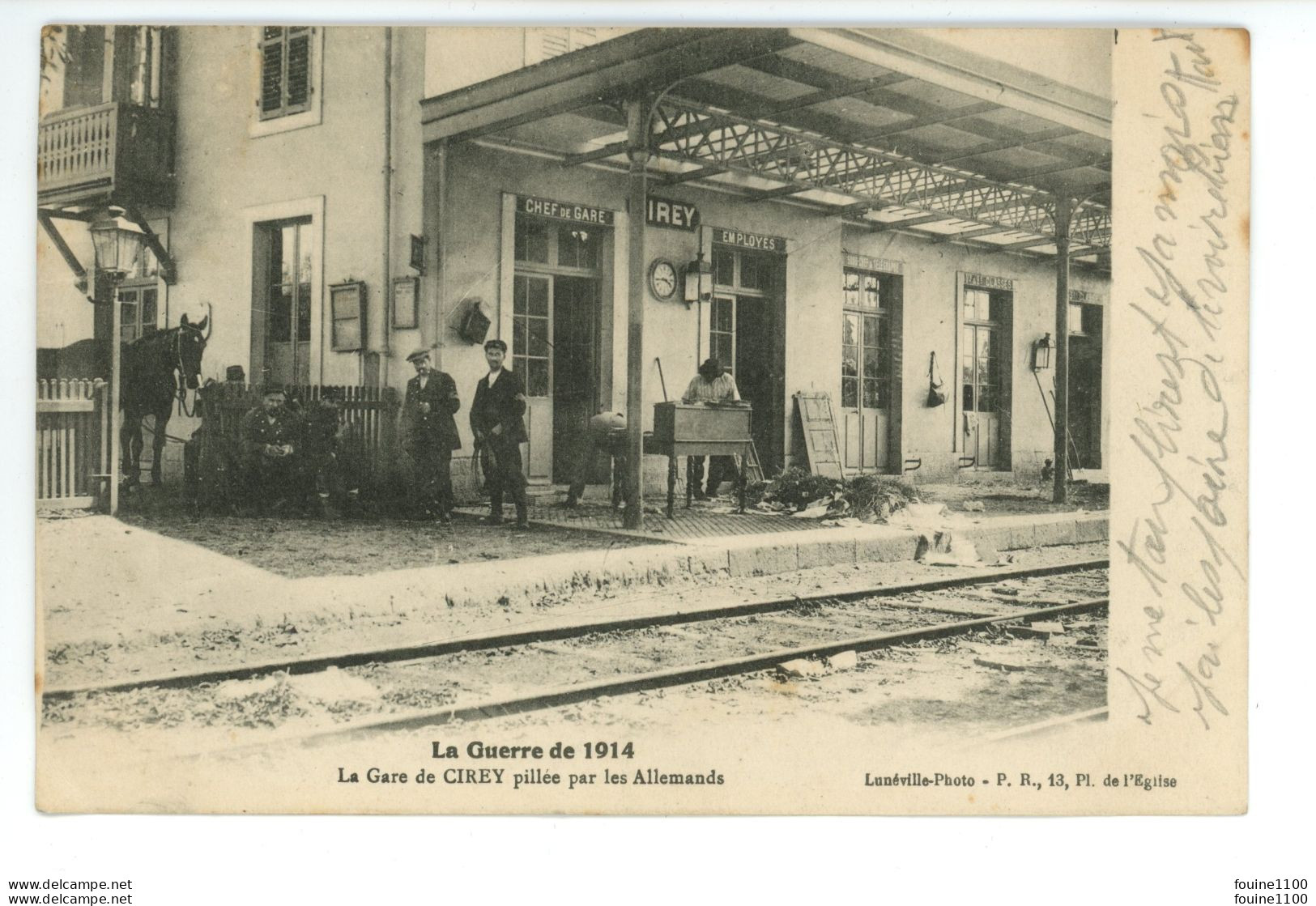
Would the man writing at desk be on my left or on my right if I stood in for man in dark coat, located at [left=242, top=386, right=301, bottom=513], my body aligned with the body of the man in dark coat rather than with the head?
on my left

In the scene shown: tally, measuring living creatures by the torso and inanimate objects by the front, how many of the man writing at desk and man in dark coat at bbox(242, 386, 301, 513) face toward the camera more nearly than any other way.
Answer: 2

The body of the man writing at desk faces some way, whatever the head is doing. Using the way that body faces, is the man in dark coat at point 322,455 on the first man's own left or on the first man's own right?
on the first man's own right

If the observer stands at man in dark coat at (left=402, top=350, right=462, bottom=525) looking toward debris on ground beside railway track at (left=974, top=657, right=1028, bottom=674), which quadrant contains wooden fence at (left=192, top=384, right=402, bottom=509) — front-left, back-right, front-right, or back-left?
back-right

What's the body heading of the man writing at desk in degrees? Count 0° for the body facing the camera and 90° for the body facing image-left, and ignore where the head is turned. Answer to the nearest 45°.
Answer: approximately 0°

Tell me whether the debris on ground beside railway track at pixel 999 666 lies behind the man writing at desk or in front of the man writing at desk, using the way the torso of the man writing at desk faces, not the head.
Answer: in front
